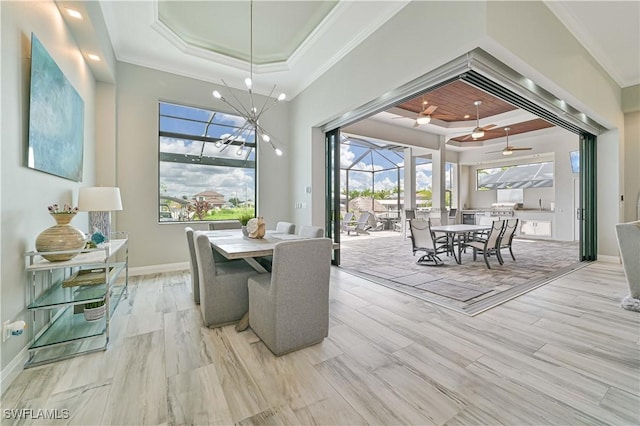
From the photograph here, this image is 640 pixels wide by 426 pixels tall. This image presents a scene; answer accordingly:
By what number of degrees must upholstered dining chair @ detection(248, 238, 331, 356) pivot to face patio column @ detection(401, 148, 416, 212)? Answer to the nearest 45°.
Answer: approximately 90° to its right

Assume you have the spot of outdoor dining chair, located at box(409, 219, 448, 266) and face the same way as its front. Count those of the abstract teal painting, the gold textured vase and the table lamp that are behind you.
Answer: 3

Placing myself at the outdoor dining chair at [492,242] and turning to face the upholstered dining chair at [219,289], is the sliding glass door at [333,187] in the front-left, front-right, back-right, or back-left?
front-right

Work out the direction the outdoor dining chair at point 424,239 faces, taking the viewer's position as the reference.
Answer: facing away from the viewer and to the right of the viewer

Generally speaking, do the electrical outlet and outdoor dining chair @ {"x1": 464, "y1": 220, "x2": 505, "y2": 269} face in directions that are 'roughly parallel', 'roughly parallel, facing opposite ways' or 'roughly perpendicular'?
roughly perpendicular

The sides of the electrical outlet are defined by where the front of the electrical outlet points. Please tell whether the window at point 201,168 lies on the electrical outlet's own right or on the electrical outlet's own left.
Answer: on the electrical outlet's own left

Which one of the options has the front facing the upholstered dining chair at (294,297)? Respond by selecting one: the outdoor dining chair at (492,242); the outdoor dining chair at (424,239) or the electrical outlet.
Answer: the electrical outlet

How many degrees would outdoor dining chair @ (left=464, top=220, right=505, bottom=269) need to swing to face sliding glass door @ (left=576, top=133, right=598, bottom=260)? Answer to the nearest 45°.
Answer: approximately 90° to its right

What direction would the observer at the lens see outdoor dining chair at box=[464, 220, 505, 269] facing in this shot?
facing away from the viewer and to the left of the viewer

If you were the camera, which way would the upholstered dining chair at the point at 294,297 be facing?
facing away from the viewer and to the left of the viewer

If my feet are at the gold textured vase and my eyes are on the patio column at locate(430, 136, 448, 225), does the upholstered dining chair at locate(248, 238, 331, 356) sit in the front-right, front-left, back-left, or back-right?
front-right

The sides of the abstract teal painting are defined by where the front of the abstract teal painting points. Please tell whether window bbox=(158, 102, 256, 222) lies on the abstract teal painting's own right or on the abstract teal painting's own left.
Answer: on the abstract teal painting's own left

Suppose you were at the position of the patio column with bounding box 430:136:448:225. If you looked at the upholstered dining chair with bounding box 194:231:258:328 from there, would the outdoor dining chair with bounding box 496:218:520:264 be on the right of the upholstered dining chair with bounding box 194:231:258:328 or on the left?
left

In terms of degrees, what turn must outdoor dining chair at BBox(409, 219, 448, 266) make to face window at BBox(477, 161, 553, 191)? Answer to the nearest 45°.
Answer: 0° — it already faces it
